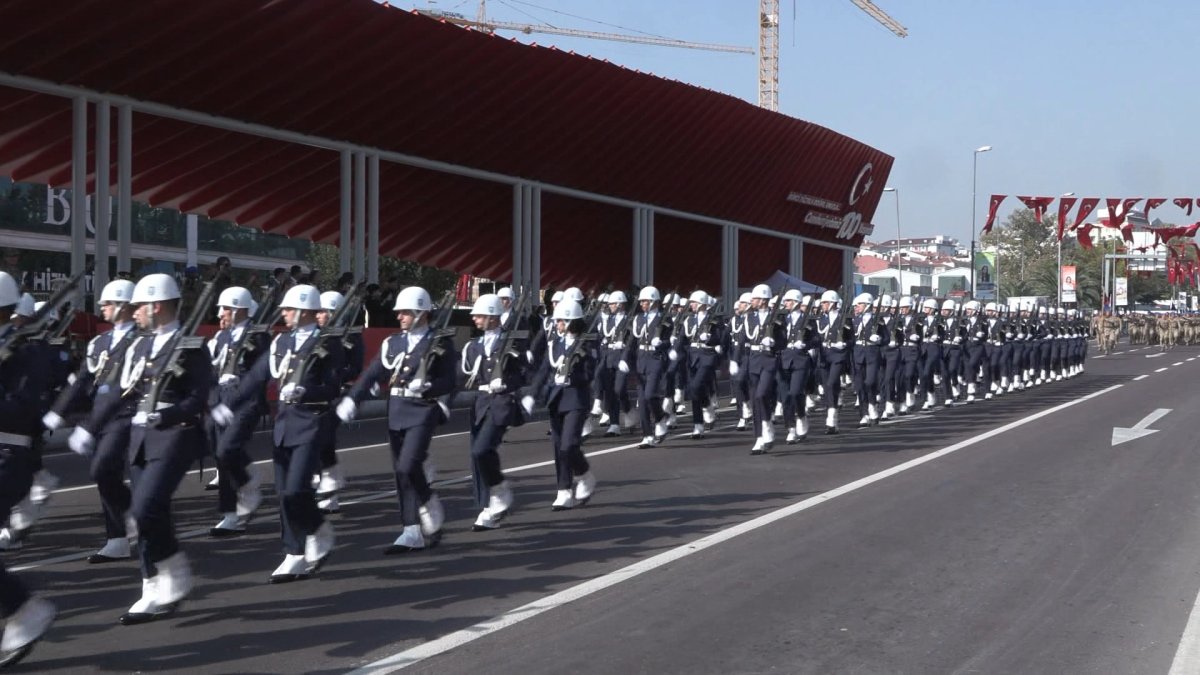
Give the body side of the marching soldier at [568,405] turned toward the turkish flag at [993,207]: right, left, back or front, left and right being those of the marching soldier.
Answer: back

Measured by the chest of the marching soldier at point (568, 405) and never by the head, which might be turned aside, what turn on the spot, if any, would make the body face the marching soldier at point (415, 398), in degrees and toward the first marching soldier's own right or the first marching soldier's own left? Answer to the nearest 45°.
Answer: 0° — they already face them

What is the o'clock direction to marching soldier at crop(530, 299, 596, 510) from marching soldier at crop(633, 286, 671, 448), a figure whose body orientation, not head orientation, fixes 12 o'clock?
marching soldier at crop(530, 299, 596, 510) is roughly at 11 o'clock from marching soldier at crop(633, 286, 671, 448).

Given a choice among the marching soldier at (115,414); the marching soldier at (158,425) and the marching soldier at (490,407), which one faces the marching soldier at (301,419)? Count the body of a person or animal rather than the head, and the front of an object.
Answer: the marching soldier at (490,407)

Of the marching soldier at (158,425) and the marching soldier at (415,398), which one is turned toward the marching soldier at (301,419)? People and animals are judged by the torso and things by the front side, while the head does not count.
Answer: the marching soldier at (415,398)

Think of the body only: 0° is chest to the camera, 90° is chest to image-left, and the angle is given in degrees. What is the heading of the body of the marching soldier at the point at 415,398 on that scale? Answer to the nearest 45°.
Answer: approximately 45°

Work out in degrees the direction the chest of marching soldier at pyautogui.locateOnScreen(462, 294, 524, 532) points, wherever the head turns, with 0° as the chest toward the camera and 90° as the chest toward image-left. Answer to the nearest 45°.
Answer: approximately 45°

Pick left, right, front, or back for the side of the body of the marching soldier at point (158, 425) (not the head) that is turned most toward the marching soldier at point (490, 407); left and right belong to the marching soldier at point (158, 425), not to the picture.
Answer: back

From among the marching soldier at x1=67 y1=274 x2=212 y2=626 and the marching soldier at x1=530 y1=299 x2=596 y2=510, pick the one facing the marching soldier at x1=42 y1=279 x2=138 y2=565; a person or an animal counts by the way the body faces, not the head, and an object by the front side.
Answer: the marching soldier at x1=530 y1=299 x2=596 y2=510

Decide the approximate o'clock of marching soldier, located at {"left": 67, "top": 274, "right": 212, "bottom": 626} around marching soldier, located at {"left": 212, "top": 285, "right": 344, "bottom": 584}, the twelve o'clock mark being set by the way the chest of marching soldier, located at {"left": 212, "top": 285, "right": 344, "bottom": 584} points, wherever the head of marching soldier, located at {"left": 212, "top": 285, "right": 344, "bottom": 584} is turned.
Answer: marching soldier, located at {"left": 67, "top": 274, "right": 212, "bottom": 626} is roughly at 12 o'clock from marching soldier, located at {"left": 212, "top": 285, "right": 344, "bottom": 584}.

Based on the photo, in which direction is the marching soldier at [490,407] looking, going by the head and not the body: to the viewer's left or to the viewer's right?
to the viewer's left

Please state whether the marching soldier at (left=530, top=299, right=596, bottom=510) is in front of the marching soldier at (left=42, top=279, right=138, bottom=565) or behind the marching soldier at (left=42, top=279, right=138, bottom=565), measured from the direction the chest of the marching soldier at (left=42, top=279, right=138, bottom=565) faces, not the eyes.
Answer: behind
